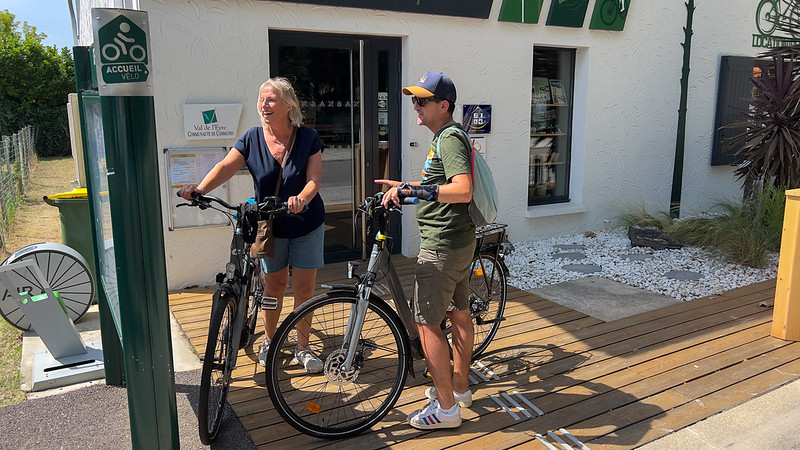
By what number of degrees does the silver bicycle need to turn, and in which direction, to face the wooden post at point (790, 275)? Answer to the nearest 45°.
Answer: approximately 135° to its left

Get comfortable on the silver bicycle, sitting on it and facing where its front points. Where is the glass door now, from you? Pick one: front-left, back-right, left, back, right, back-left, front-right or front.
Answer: back-right

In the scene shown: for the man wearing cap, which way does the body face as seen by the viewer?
to the viewer's left

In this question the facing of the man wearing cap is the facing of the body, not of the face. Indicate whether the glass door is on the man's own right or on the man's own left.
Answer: on the man's own right

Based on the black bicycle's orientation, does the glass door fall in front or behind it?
behind

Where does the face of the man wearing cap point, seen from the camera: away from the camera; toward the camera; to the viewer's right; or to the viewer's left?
to the viewer's left

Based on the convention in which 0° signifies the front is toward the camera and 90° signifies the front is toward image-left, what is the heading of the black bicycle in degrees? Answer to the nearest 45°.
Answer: approximately 0°

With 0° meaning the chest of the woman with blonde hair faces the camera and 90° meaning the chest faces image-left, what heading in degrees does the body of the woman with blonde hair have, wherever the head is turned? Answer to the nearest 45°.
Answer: approximately 45°

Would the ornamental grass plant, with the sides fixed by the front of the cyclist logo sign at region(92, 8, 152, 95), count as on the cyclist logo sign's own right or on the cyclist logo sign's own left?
on the cyclist logo sign's own left

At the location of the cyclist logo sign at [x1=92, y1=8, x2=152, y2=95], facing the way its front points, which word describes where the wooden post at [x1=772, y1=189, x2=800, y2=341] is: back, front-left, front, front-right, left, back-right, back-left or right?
left

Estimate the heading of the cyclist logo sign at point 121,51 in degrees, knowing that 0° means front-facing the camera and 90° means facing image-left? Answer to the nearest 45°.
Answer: approximately 0°

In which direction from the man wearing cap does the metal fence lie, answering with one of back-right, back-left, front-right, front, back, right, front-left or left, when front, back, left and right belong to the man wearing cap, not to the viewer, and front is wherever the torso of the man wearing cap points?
front-right
